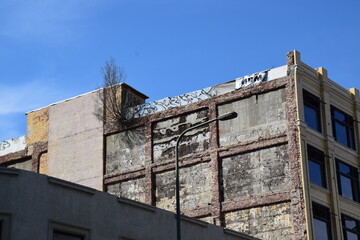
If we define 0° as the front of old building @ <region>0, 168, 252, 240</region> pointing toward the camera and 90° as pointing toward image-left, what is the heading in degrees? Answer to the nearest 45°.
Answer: approximately 315°

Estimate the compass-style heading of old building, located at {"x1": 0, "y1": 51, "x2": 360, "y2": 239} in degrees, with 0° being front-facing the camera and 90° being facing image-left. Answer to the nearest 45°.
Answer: approximately 315°

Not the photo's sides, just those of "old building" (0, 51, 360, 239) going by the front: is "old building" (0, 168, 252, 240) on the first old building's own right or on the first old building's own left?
on the first old building's own right

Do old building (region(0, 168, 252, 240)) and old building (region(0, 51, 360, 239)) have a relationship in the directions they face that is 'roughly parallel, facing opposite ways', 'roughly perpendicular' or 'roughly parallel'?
roughly parallel

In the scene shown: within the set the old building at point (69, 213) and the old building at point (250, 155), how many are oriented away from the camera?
0

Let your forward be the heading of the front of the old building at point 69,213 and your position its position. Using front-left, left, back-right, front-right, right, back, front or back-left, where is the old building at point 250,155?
left
